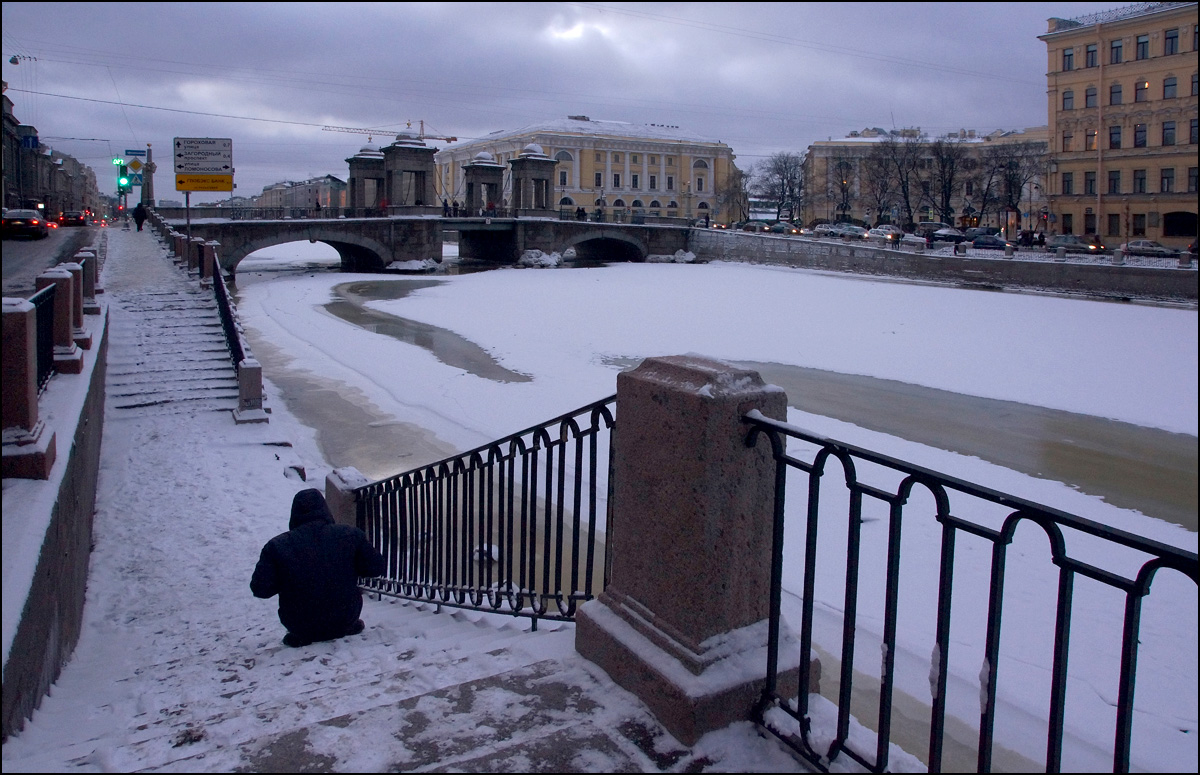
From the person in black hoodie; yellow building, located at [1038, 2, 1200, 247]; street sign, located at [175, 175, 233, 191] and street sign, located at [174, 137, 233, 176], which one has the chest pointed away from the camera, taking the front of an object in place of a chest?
the person in black hoodie

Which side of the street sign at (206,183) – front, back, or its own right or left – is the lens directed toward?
front

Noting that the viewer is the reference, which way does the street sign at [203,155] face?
facing the viewer

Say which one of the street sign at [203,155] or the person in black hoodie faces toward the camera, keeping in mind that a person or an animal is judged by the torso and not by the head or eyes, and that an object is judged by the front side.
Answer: the street sign

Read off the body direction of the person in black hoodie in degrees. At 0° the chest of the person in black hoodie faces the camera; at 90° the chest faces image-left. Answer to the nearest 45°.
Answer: approximately 180°

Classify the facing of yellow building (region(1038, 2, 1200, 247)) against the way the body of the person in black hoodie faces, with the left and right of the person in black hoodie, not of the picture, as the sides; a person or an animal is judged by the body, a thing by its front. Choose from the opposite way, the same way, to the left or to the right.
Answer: to the left

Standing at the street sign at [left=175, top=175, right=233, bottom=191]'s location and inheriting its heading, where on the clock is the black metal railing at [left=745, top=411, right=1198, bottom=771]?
The black metal railing is roughly at 12 o'clock from the street sign.

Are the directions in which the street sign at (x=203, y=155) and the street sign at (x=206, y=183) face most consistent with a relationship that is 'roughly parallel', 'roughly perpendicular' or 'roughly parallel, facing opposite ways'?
roughly parallel

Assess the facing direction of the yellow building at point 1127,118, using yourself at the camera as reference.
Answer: facing the viewer and to the left of the viewer

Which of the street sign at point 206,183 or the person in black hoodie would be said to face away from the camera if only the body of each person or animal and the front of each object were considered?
the person in black hoodie

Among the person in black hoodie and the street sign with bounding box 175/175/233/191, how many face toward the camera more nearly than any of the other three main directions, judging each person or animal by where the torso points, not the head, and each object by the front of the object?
1

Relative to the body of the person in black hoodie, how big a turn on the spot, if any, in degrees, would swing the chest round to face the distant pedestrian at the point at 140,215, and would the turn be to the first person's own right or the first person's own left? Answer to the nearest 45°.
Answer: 0° — they already face them

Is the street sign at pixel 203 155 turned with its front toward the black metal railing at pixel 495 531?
yes

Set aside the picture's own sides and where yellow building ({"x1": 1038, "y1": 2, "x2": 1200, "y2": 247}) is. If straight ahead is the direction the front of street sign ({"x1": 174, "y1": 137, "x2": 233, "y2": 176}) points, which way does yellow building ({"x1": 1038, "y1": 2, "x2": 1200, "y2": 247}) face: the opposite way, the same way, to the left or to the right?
to the right

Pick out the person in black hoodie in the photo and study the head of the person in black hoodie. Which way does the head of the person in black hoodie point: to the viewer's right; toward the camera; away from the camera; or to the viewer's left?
away from the camera
